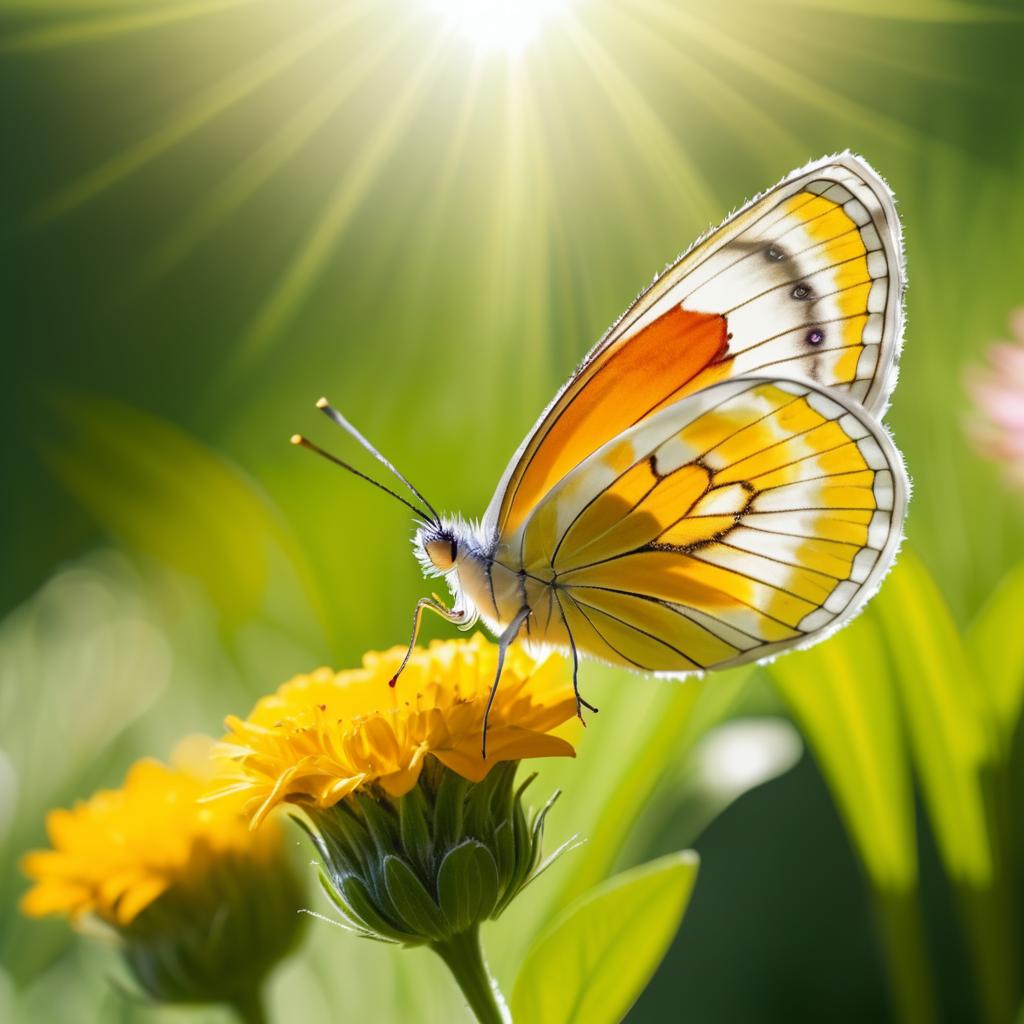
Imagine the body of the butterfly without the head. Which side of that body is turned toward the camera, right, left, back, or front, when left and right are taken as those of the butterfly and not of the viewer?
left
